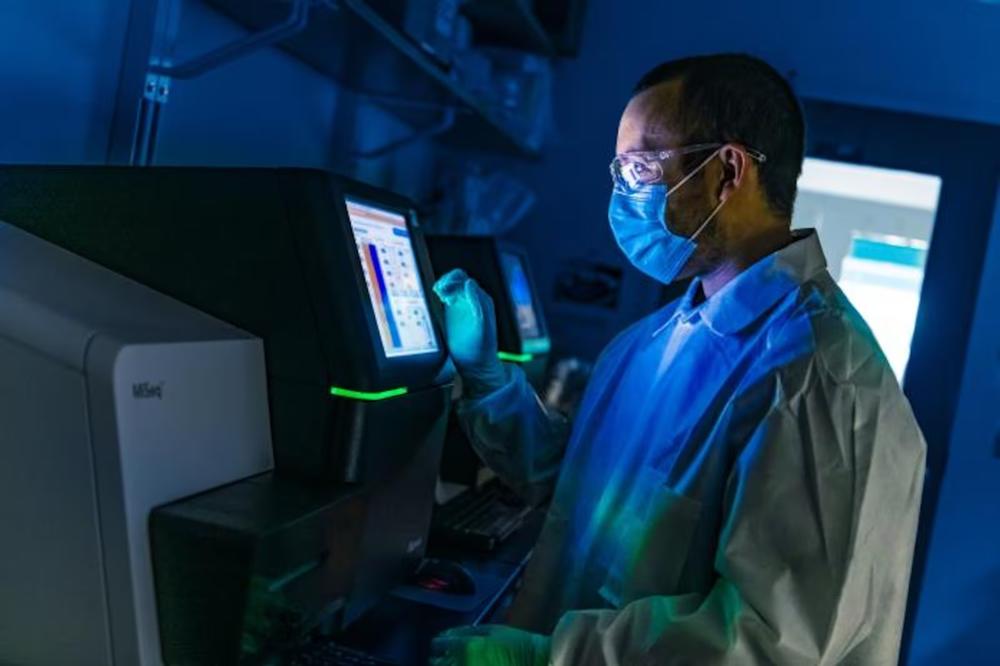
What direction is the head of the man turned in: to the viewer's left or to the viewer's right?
to the viewer's left

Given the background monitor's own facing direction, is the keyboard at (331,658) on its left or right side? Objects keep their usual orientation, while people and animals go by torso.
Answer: on its right

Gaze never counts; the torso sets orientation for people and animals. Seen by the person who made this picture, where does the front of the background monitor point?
facing the viewer and to the right of the viewer

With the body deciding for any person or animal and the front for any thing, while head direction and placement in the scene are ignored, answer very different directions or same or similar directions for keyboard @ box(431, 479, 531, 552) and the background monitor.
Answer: same or similar directions

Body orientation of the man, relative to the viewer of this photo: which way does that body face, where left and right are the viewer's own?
facing the viewer and to the left of the viewer

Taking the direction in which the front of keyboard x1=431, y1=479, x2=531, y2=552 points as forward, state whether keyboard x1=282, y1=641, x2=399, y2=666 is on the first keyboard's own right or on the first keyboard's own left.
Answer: on the first keyboard's own right

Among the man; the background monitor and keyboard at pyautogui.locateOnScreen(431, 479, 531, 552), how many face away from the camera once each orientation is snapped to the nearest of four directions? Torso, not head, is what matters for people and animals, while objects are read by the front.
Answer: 0
